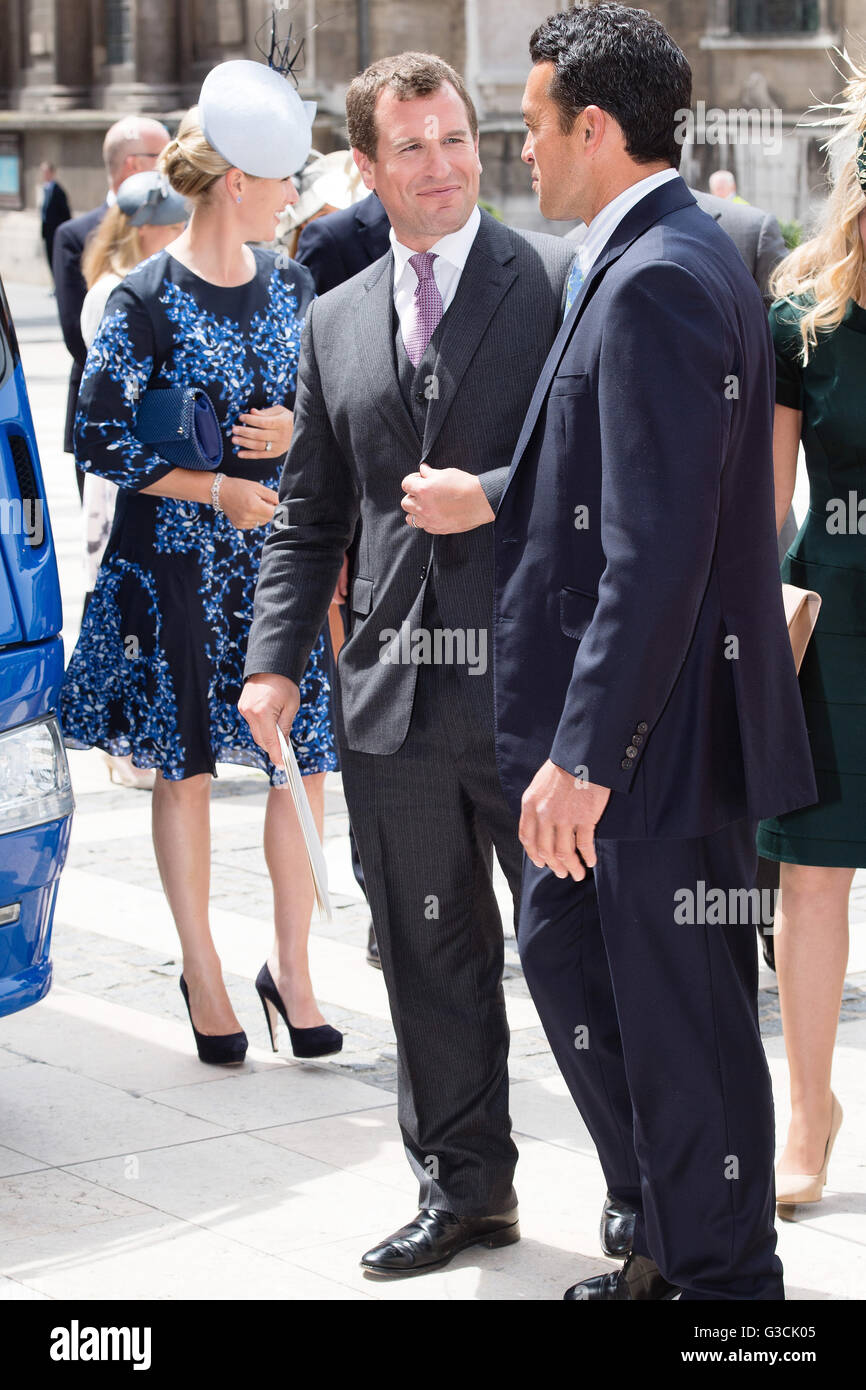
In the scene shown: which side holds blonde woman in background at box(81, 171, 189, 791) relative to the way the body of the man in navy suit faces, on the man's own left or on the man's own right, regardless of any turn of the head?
on the man's own right

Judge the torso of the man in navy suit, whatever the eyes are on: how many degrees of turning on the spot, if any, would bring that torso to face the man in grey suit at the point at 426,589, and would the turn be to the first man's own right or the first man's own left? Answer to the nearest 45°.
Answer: approximately 45° to the first man's own right

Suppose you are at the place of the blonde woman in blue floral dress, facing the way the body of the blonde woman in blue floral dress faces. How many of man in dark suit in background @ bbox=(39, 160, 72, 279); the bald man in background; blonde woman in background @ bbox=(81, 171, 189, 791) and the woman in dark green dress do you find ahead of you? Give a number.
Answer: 1

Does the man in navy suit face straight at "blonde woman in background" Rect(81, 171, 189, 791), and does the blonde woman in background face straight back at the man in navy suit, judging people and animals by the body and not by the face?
no

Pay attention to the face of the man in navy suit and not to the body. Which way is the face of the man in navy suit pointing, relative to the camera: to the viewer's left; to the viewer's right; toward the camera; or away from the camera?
to the viewer's left

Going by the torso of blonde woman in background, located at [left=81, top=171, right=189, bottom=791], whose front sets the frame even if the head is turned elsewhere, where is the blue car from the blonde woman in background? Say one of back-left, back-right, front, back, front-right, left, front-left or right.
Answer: right

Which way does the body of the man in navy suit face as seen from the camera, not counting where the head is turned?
to the viewer's left

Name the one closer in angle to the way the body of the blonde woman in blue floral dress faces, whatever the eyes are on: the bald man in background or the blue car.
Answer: the blue car

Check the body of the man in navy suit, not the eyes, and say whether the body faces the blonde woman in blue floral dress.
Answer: no

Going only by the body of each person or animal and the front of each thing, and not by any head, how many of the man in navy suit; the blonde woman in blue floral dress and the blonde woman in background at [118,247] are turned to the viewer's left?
1

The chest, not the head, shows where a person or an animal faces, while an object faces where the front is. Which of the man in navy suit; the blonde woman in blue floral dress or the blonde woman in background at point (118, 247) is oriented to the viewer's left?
the man in navy suit
